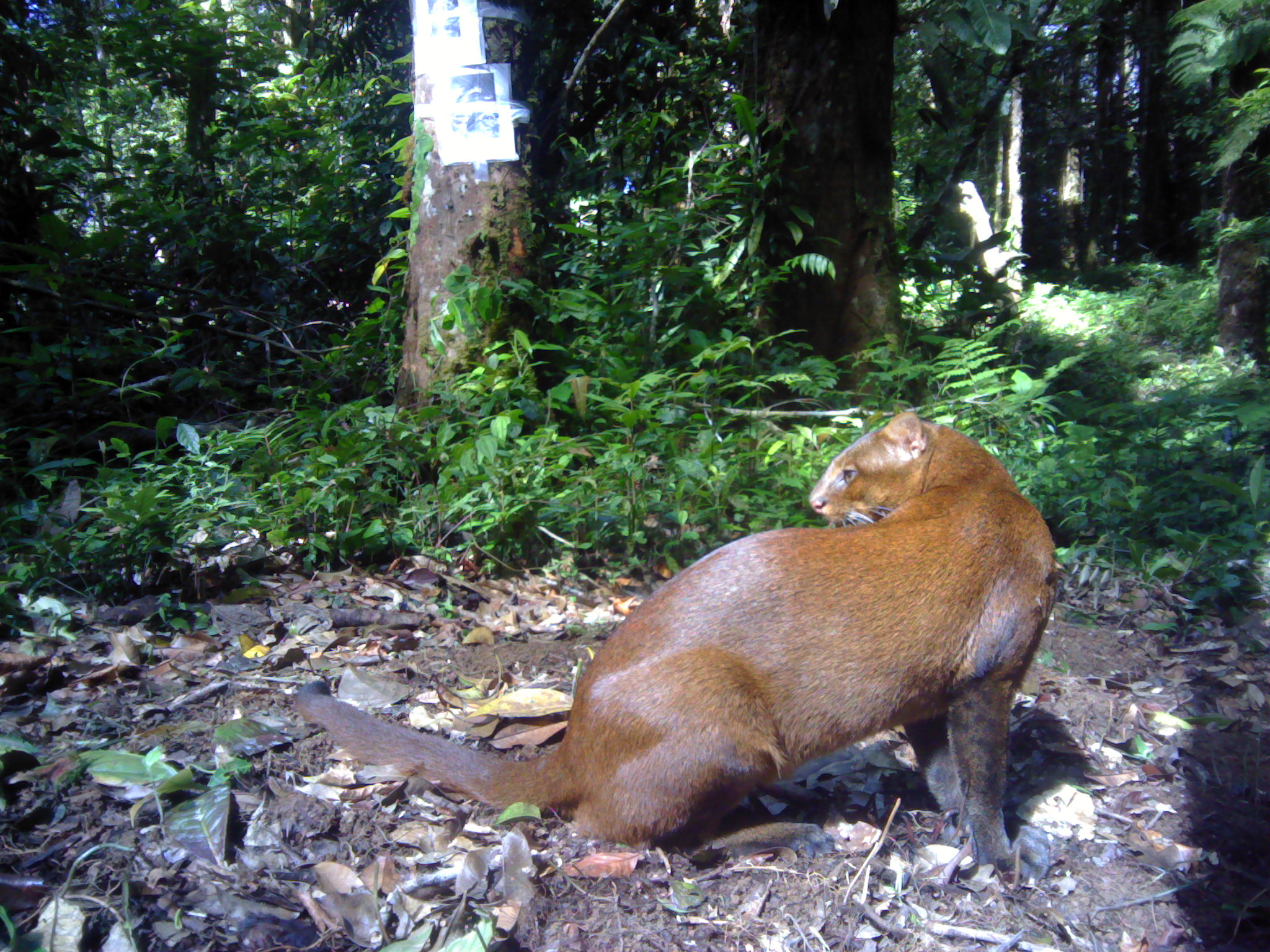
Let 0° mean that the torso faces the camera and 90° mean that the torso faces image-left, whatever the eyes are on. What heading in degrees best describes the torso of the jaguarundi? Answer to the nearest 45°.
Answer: approximately 270°

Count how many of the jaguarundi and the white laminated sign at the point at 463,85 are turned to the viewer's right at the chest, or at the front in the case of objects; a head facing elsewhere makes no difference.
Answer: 1

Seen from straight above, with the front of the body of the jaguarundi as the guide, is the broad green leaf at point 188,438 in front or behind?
behind

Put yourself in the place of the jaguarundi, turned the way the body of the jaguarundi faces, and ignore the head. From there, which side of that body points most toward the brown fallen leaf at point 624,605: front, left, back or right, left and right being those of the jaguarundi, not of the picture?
left

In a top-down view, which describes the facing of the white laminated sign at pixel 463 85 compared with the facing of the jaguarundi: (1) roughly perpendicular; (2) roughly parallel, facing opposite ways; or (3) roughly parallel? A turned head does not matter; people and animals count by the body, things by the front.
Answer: roughly perpendicular

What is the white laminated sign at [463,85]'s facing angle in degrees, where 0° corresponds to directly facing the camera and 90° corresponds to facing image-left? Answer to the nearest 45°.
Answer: approximately 0°

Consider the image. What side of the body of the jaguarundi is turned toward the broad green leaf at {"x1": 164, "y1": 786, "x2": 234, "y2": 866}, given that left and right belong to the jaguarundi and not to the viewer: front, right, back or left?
back
